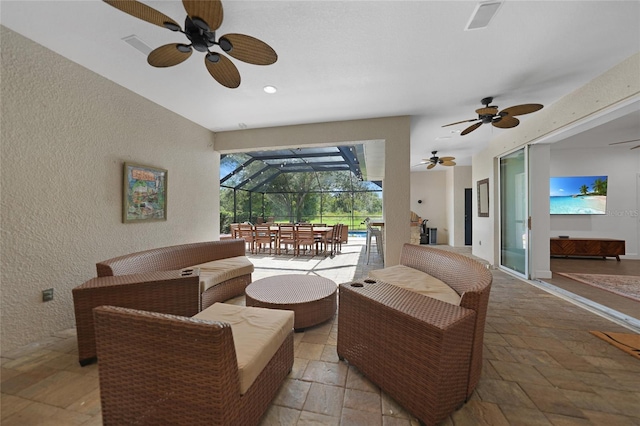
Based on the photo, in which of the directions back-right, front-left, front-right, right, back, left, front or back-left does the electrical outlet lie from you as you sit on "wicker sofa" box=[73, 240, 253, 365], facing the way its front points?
back

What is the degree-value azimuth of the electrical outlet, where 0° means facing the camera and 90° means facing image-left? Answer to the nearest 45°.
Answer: approximately 315°

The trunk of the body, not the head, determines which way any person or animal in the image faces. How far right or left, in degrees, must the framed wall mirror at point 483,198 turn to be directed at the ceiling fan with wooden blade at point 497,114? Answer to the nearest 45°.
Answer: approximately 45° to its left

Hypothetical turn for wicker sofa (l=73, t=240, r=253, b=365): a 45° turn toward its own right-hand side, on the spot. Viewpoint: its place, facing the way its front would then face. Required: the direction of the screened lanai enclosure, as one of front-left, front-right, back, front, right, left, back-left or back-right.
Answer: back-left

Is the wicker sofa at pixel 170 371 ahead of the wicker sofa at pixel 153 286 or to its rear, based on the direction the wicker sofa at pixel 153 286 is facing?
ahead

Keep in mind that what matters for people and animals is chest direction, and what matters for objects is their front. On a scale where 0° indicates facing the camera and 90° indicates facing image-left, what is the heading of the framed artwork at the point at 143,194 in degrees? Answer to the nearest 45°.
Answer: approximately 315°

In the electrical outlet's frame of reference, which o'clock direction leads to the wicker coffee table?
The wicker coffee table is roughly at 12 o'clock from the electrical outlet.

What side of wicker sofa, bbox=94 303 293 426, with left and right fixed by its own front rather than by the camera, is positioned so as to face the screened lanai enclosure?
front

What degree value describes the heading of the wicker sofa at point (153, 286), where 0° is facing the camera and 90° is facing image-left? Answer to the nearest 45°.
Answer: approximately 315°

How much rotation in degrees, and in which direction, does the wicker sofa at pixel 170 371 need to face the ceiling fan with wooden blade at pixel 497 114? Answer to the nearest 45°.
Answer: approximately 45° to its right

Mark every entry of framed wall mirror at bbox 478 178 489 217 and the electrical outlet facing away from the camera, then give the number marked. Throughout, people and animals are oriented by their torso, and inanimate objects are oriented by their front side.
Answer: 0
